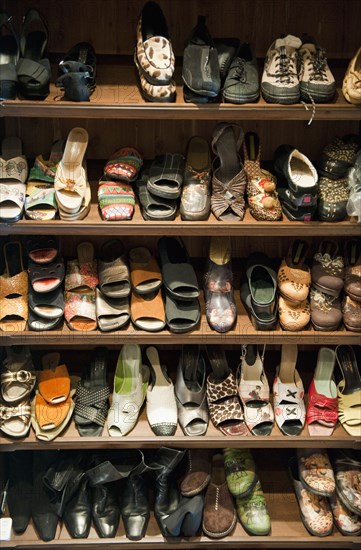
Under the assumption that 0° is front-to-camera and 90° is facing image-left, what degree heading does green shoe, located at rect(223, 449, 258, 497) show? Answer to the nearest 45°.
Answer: approximately 0°

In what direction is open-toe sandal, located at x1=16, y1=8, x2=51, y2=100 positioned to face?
toward the camera

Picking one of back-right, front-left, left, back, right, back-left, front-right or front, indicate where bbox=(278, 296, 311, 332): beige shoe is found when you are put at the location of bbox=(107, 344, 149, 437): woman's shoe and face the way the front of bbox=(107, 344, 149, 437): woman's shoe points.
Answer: left

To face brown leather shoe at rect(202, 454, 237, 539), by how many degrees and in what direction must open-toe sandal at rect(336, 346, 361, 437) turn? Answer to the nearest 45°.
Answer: approximately 45° to its right

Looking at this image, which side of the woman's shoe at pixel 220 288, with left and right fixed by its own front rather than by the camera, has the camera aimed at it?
front

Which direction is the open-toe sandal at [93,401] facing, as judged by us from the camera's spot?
facing the viewer

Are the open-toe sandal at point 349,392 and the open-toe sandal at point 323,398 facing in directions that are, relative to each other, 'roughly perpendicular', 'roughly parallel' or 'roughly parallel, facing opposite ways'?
roughly parallel

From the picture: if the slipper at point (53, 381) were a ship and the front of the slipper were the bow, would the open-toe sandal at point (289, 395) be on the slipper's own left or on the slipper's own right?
on the slipper's own left

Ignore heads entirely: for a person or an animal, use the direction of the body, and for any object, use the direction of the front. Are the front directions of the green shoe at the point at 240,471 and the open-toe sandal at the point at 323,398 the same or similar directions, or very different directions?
same or similar directions

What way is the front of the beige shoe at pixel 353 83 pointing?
toward the camera

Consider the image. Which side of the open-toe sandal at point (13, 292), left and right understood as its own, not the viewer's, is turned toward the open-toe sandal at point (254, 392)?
left
